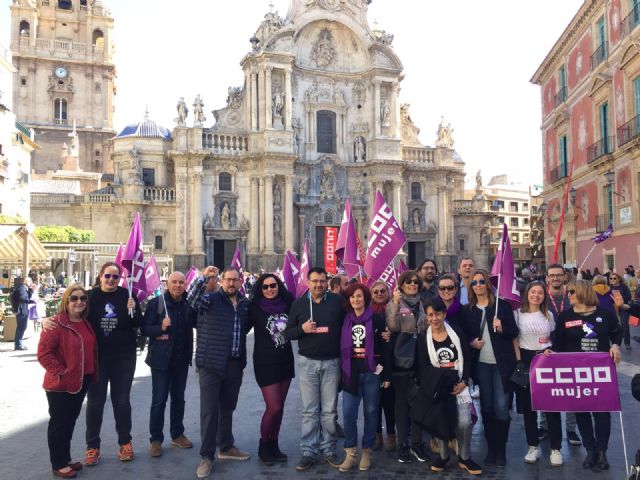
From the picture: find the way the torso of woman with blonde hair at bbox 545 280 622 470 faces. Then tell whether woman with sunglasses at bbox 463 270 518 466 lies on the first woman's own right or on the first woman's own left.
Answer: on the first woman's own right

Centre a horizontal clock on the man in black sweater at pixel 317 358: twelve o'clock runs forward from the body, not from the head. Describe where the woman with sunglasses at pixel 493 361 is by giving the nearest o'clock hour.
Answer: The woman with sunglasses is roughly at 9 o'clock from the man in black sweater.

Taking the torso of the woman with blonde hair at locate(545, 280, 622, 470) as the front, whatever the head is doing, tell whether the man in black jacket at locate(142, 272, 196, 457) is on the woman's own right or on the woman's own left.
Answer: on the woman's own right

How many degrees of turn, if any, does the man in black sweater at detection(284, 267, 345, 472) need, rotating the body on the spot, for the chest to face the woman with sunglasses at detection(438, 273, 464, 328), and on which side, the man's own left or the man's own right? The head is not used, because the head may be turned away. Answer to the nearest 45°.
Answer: approximately 90° to the man's own left

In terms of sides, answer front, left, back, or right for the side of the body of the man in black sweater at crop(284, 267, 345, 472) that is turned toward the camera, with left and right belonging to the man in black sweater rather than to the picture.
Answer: front

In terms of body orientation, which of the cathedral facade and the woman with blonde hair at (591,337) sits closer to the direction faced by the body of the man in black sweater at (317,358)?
the woman with blonde hair

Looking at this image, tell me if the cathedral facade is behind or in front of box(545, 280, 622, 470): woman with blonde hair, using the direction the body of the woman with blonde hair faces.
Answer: behind

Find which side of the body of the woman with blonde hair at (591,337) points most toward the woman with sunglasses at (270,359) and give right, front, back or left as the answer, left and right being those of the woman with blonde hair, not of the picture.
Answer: right

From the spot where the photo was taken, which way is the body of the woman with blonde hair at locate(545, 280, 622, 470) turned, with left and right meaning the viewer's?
facing the viewer

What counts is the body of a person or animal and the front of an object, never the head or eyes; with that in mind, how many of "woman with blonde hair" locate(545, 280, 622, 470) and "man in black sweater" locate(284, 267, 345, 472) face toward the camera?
2

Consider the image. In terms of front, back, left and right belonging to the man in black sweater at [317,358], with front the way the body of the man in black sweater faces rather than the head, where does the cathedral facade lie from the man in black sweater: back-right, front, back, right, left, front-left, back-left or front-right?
back

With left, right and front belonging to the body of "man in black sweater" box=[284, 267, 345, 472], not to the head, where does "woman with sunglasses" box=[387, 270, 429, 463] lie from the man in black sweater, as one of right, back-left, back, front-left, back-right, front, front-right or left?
left
